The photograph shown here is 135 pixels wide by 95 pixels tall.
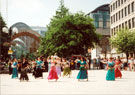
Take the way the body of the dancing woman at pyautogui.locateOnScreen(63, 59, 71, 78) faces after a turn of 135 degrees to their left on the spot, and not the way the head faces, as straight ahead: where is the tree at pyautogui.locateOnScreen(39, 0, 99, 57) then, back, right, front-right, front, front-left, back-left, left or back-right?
left

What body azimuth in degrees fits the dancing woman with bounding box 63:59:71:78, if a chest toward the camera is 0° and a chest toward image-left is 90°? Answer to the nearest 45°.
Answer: approximately 45°

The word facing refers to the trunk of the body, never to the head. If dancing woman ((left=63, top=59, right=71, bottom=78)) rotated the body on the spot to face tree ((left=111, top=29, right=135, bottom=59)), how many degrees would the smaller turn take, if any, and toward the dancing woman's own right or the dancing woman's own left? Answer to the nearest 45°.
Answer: approximately 180°
